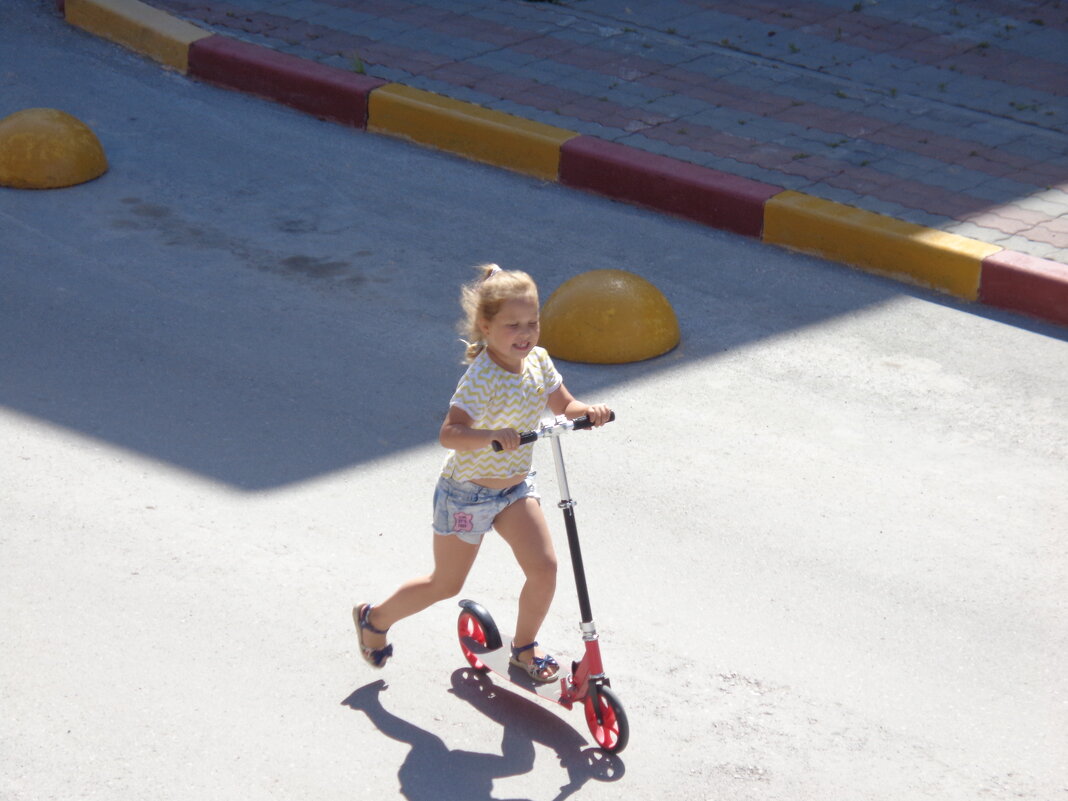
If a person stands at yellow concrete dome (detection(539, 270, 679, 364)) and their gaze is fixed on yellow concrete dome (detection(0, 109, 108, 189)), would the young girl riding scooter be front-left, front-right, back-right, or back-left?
back-left

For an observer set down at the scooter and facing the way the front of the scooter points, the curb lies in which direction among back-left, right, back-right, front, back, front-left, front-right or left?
back-left

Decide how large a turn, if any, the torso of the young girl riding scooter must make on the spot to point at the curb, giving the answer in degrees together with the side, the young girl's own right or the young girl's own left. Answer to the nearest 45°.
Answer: approximately 135° to the young girl's own left

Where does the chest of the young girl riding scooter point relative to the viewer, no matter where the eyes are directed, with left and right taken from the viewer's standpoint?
facing the viewer and to the right of the viewer

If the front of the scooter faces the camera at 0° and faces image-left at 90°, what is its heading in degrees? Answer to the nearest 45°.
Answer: approximately 315°

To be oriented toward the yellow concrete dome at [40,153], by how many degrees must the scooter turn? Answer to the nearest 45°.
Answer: approximately 180°

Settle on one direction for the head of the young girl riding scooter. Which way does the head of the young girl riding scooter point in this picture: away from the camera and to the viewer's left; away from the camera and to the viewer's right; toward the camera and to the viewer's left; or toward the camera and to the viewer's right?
toward the camera and to the viewer's right

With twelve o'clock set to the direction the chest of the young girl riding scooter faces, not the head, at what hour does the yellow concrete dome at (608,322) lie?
The yellow concrete dome is roughly at 8 o'clock from the young girl riding scooter.

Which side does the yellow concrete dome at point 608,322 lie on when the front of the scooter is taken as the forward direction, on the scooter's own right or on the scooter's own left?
on the scooter's own left
